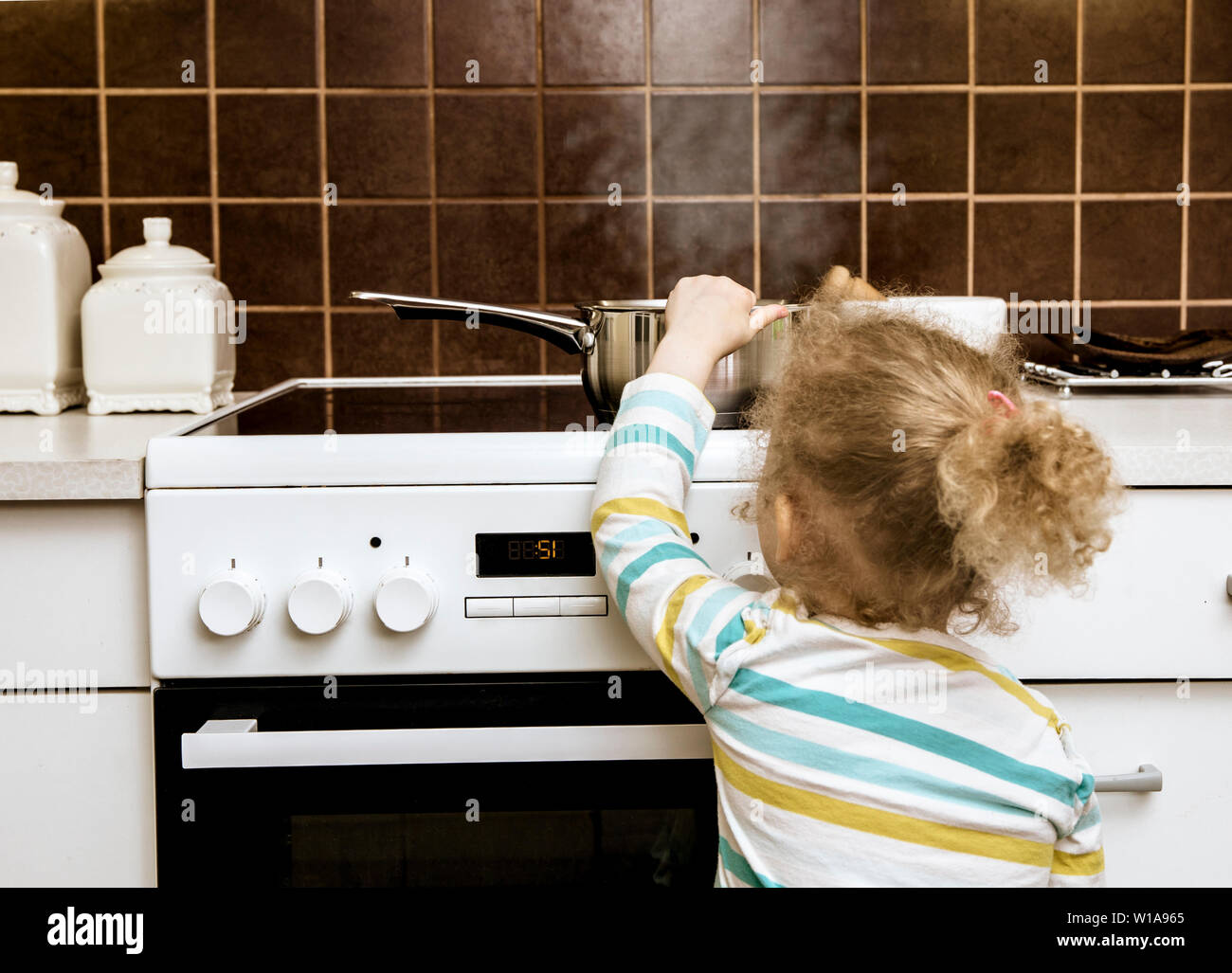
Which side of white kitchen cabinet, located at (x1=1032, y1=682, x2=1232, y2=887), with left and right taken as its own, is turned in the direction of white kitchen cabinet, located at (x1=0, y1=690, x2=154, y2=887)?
right

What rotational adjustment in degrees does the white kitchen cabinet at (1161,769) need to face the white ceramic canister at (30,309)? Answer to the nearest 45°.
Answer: approximately 90° to its right

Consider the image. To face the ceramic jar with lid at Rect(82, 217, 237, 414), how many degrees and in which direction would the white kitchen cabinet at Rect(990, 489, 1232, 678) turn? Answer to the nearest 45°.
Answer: approximately 90° to its right

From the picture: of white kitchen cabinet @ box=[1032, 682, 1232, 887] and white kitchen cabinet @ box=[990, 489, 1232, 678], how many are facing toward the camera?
2

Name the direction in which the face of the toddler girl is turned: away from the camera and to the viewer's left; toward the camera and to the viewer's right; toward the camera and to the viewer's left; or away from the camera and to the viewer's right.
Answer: away from the camera and to the viewer's left

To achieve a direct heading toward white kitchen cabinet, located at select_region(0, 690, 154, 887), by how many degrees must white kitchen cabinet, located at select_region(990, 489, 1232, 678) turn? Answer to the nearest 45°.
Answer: approximately 90° to its right

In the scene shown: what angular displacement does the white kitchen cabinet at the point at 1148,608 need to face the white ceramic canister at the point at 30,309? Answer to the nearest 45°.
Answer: approximately 90° to its right

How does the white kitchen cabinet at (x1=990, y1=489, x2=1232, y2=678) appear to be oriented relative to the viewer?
toward the camera

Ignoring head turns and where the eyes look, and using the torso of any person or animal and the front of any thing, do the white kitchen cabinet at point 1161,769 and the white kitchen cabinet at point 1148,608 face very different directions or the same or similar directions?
same or similar directions
